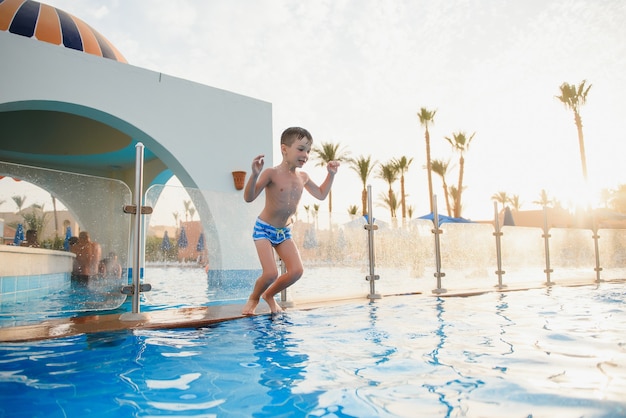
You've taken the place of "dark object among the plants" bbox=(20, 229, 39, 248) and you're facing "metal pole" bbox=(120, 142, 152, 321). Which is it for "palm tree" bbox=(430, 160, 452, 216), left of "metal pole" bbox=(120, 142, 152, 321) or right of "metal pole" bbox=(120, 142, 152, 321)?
left

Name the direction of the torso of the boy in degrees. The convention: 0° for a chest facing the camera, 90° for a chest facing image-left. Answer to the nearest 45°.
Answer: approximately 315°

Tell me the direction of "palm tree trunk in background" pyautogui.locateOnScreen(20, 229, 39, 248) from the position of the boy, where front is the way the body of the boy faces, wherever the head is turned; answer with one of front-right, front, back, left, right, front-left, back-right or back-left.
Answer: back-right

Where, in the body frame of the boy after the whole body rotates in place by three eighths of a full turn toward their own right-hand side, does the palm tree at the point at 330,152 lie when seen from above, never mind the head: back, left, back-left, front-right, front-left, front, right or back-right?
right

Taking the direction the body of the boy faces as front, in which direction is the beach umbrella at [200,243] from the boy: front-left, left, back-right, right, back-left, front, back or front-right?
back

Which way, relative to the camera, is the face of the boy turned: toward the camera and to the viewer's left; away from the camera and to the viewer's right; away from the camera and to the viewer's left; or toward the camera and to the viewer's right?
toward the camera and to the viewer's right

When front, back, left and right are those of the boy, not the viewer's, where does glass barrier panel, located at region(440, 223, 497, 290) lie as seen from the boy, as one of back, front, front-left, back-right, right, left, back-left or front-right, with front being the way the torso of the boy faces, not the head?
left

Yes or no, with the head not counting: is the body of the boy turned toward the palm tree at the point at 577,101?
no

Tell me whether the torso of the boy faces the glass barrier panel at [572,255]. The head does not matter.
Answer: no

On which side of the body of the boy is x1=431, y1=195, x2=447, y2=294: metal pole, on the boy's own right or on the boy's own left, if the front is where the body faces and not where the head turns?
on the boy's own left

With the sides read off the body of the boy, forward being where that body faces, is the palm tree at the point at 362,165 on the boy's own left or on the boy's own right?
on the boy's own left

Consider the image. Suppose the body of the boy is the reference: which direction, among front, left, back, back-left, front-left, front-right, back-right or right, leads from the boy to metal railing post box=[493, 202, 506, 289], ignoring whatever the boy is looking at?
left

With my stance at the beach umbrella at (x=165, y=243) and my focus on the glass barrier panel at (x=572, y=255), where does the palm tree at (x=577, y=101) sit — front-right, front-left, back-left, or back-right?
front-left

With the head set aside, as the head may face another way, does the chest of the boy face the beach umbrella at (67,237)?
no

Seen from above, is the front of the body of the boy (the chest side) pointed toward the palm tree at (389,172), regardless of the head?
no
